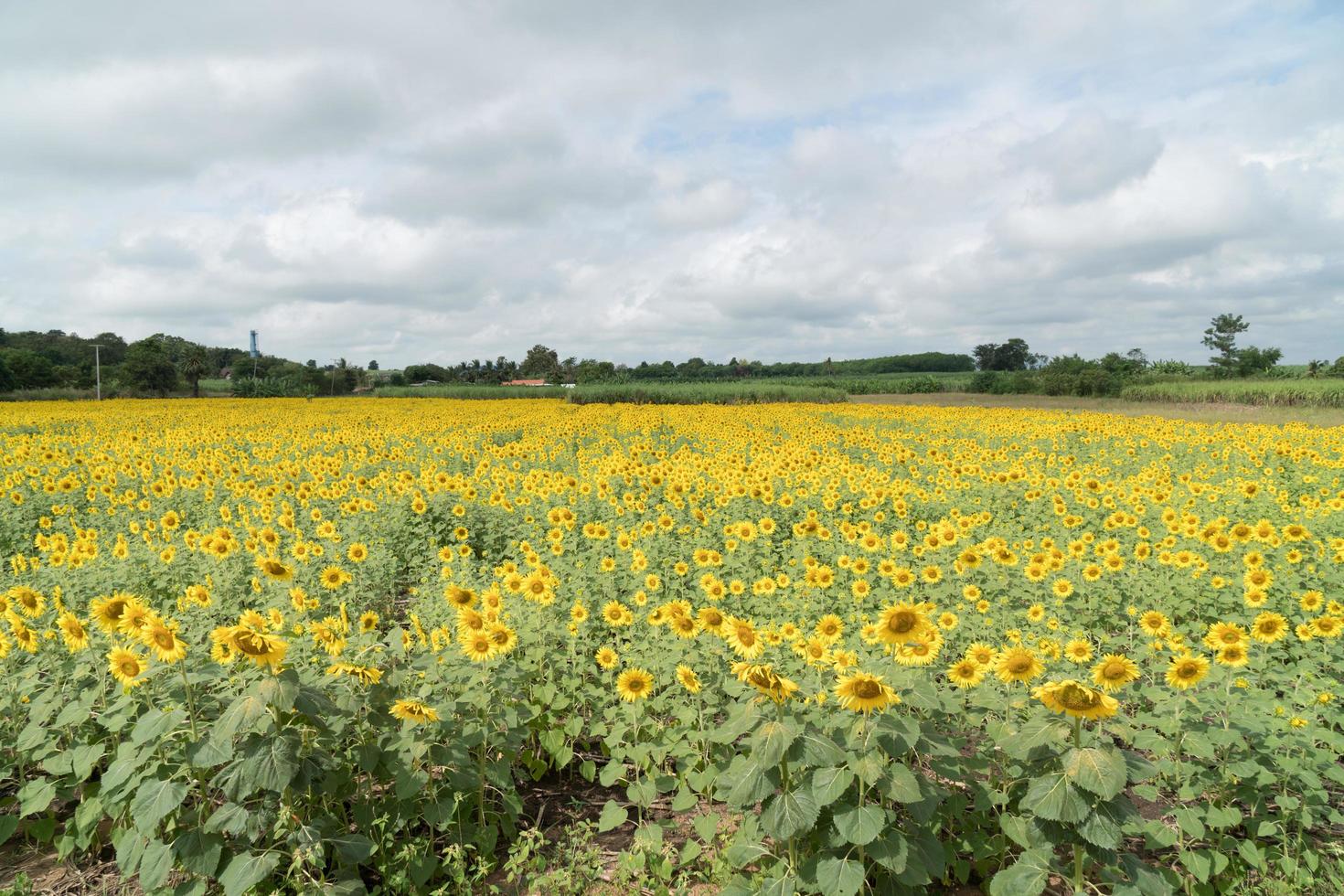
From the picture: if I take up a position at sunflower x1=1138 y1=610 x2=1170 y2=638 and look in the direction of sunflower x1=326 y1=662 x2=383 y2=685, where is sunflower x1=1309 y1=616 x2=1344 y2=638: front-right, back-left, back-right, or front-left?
back-left

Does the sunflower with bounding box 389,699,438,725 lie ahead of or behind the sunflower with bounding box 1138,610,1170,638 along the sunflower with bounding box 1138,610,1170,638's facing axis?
ahead

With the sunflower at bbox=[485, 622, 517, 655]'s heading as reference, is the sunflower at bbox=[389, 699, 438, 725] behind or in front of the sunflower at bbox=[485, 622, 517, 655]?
in front

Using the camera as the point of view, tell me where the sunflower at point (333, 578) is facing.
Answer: facing the viewer

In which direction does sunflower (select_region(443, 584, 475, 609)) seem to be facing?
toward the camera

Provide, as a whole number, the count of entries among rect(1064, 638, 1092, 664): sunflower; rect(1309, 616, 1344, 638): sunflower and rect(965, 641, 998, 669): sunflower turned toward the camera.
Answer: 3

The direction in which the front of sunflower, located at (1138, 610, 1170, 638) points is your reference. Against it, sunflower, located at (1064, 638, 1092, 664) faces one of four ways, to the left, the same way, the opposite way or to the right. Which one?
the same way

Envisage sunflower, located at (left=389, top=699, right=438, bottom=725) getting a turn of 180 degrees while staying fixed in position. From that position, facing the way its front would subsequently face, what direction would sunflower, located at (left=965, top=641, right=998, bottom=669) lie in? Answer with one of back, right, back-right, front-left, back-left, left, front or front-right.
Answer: right

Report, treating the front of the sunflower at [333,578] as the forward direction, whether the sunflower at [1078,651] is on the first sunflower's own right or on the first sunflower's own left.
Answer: on the first sunflower's own left

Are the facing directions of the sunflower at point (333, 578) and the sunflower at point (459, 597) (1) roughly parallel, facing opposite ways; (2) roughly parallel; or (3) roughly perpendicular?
roughly parallel

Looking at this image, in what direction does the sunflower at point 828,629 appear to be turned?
toward the camera
